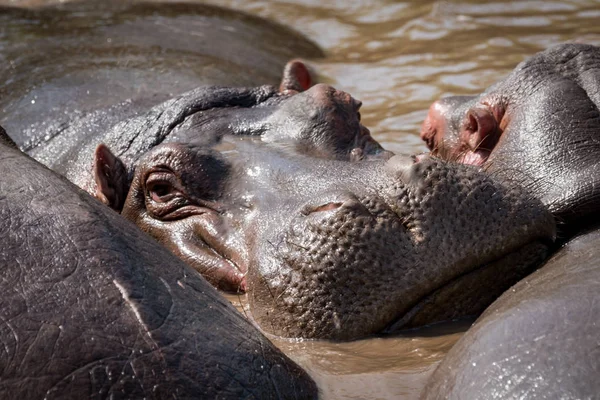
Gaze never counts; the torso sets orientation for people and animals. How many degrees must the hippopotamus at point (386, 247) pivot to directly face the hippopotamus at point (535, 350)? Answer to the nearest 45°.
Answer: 0° — it already faces it

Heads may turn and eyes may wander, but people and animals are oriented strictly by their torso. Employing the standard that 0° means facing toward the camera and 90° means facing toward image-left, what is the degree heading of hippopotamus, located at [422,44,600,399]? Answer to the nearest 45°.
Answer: approximately 90°

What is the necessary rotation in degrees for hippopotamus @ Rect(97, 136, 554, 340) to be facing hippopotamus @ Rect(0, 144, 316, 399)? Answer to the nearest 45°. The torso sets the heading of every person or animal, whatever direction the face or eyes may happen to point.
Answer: approximately 90° to its right

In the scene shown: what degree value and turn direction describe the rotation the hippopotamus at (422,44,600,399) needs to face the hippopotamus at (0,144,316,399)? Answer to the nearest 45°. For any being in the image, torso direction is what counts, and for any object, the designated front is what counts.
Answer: approximately 45° to its left

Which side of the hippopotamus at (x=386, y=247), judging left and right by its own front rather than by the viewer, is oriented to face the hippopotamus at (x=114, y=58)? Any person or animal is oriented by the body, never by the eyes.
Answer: back

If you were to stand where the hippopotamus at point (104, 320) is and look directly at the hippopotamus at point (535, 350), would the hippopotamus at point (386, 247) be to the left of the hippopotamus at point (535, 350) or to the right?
left

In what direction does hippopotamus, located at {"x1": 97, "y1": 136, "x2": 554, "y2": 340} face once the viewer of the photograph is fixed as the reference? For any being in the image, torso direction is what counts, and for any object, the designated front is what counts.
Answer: facing the viewer and to the right of the viewer
